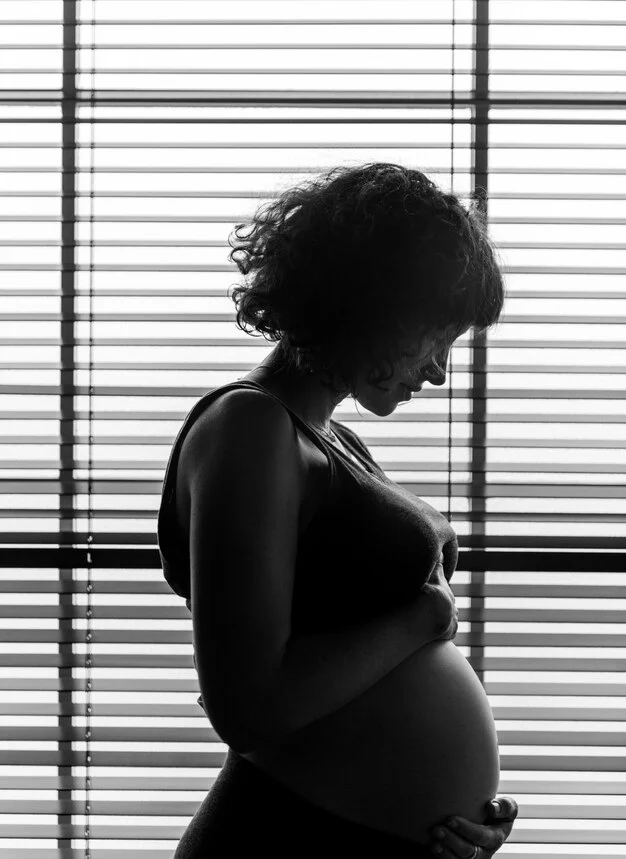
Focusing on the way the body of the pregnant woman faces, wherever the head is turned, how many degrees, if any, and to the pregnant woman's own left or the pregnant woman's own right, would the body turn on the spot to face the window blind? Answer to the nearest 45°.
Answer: approximately 90° to the pregnant woman's own left

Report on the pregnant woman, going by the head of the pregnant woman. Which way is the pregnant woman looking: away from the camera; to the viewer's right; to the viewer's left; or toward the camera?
to the viewer's right

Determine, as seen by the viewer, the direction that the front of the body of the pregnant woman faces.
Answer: to the viewer's right
